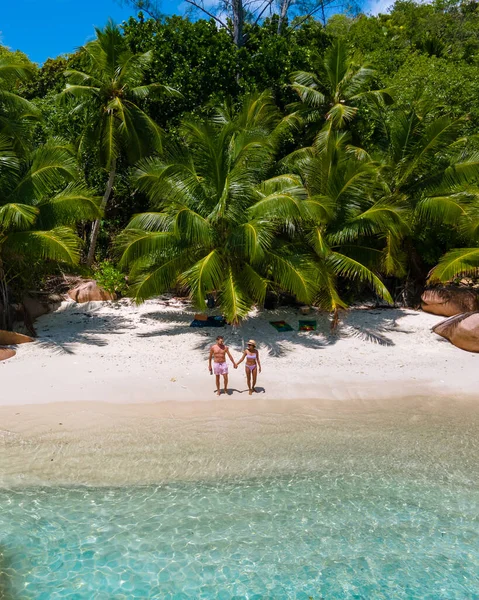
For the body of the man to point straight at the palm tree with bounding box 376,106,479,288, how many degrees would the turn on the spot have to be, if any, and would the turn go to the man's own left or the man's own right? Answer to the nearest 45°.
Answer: approximately 135° to the man's own left

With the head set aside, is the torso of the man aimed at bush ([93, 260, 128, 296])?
no

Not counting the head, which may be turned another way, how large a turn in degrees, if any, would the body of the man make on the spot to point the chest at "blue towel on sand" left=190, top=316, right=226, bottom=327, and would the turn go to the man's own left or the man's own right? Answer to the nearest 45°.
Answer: approximately 180°

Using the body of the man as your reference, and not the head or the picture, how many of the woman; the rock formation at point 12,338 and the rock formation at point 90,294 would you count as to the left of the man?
1

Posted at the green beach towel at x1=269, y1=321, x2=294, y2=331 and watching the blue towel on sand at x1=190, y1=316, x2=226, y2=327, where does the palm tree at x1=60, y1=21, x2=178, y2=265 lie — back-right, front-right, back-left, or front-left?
front-right

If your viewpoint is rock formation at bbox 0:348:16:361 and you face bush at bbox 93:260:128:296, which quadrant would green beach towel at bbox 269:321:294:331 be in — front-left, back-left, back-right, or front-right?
front-right

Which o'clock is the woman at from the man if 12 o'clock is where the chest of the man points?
The woman is roughly at 9 o'clock from the man.

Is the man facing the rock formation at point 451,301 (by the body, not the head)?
no

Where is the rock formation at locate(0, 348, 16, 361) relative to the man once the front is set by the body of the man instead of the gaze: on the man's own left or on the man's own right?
on the man's own right

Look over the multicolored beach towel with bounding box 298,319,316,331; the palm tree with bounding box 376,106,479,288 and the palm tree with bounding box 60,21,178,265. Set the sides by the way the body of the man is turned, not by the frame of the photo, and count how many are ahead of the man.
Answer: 0

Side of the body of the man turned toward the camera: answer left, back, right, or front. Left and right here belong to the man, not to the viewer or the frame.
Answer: front

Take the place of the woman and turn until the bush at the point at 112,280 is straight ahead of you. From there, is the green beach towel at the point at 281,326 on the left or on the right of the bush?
right

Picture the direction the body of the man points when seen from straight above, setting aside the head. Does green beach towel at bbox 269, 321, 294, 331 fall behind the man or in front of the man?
behind

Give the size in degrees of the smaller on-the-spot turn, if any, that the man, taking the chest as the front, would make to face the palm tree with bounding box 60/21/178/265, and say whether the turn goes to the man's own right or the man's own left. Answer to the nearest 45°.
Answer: approximately 180°

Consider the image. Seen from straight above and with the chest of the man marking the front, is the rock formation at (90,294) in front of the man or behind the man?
behind

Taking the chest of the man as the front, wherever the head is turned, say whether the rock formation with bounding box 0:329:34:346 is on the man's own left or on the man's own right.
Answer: on the man's own right

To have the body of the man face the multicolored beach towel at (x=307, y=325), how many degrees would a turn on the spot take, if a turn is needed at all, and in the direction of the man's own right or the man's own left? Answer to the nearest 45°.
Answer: approximately 135° to the man's own left
